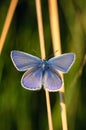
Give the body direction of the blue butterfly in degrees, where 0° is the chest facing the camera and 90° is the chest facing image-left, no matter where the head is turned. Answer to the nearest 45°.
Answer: approximately 180°
